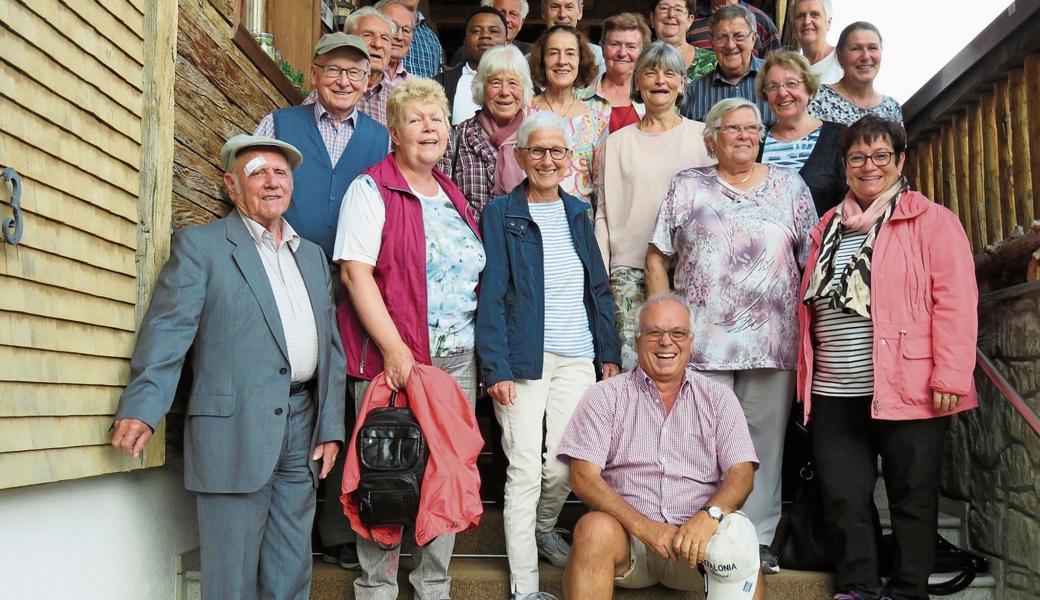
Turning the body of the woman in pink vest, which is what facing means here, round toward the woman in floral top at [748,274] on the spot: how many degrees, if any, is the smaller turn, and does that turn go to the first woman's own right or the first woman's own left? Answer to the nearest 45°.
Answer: approximately 45° to the first woman's own left

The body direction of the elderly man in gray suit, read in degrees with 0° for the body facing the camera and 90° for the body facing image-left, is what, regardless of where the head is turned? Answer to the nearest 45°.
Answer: approximately 315°

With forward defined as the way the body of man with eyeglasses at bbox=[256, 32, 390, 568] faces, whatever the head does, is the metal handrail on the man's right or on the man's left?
on the man's left

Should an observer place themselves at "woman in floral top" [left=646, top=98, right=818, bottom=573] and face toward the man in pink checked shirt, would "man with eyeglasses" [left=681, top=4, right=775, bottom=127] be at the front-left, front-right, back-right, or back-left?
back-right

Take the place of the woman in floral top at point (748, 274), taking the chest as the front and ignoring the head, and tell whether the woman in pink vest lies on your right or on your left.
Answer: on your right

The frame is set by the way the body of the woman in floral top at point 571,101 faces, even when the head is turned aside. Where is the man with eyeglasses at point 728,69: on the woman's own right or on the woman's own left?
on the woman's own left

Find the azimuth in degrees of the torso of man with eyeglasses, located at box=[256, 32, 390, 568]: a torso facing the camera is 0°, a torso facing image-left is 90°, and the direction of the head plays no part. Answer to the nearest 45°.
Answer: approximately 0°

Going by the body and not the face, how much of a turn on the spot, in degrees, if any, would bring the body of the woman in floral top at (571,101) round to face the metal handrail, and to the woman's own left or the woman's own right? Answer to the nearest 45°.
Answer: approximately 45° to the woman's own left
